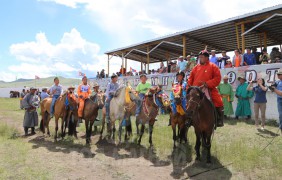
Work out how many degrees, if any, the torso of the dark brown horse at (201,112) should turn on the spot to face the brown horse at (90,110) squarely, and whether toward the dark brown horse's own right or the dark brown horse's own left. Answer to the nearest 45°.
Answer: approximately 90° to the dark brown horse's own right

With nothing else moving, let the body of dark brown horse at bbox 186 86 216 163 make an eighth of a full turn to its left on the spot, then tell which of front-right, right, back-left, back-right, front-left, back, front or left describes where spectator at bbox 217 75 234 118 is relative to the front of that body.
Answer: back

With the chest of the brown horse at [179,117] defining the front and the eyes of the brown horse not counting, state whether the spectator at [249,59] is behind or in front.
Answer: behind

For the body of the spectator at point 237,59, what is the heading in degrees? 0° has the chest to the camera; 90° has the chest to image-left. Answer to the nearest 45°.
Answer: approximately 45°

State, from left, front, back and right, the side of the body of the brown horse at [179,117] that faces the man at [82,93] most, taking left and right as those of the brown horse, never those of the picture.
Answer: right
